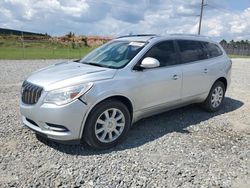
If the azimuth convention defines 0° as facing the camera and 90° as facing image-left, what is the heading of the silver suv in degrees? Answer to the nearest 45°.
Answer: approximately 45°
